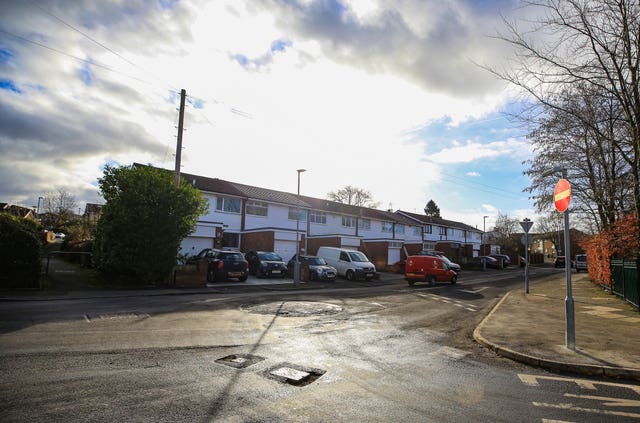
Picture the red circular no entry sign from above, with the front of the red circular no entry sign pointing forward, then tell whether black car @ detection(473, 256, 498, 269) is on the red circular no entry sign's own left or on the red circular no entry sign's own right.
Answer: on the red circular no entry sign's own right

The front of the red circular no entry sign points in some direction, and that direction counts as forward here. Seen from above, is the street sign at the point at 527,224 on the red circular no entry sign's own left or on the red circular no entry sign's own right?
on the red circular no entry sign's own right

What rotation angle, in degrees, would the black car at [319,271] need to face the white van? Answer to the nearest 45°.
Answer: approximately 90° to its left

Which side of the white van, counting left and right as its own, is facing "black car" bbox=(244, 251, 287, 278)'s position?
right

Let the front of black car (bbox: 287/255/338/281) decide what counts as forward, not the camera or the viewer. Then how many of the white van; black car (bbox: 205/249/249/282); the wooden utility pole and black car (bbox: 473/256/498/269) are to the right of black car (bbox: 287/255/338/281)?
2
